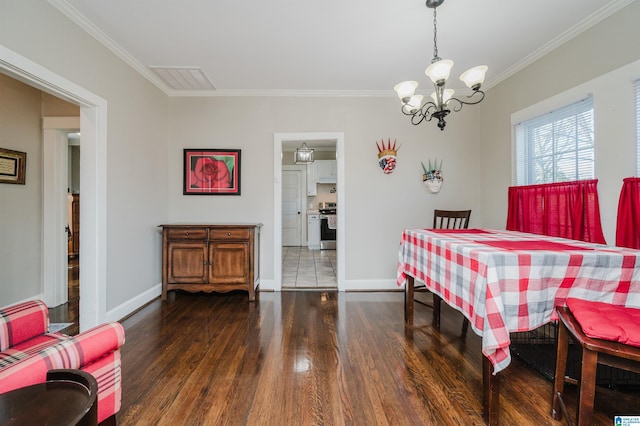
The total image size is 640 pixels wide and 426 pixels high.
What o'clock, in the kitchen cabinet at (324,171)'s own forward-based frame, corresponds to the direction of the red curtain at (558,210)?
The red curtain is roughly at 11 o'clock from the kitchen cabinet.

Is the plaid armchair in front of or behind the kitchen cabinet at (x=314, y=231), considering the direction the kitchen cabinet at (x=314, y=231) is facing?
in front

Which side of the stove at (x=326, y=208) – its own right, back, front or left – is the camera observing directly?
front

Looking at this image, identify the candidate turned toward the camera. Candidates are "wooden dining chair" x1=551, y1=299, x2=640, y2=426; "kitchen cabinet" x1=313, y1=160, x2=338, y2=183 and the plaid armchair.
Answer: the kitchen cabinet

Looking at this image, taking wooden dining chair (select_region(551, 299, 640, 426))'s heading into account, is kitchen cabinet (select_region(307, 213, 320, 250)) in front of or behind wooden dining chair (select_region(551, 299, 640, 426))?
in front

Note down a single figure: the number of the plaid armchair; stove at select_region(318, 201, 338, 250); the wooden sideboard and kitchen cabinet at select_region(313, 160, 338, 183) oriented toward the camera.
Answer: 3

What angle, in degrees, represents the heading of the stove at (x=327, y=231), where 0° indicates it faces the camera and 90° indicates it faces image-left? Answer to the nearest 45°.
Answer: approximately 0°

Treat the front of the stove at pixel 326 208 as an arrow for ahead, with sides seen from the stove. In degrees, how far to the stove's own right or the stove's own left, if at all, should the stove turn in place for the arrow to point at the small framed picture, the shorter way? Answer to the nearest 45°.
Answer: approximately 45° to the stove's own right

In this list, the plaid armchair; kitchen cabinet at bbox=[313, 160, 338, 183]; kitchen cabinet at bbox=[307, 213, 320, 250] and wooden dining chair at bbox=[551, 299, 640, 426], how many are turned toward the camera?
2

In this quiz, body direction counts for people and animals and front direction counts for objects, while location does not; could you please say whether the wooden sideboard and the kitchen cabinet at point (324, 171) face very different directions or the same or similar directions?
same or similar directions

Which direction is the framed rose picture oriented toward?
toward the camera

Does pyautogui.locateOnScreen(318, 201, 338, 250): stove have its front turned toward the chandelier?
yes

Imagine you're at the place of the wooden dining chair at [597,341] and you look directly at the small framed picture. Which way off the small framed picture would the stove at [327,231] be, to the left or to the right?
right

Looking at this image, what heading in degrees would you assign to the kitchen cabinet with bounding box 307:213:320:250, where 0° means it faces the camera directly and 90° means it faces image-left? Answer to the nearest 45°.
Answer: approximately 0°

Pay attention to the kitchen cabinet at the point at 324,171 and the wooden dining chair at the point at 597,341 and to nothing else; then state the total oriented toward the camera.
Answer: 1

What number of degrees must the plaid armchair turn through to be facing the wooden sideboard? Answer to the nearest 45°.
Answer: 0° — it already faces it
